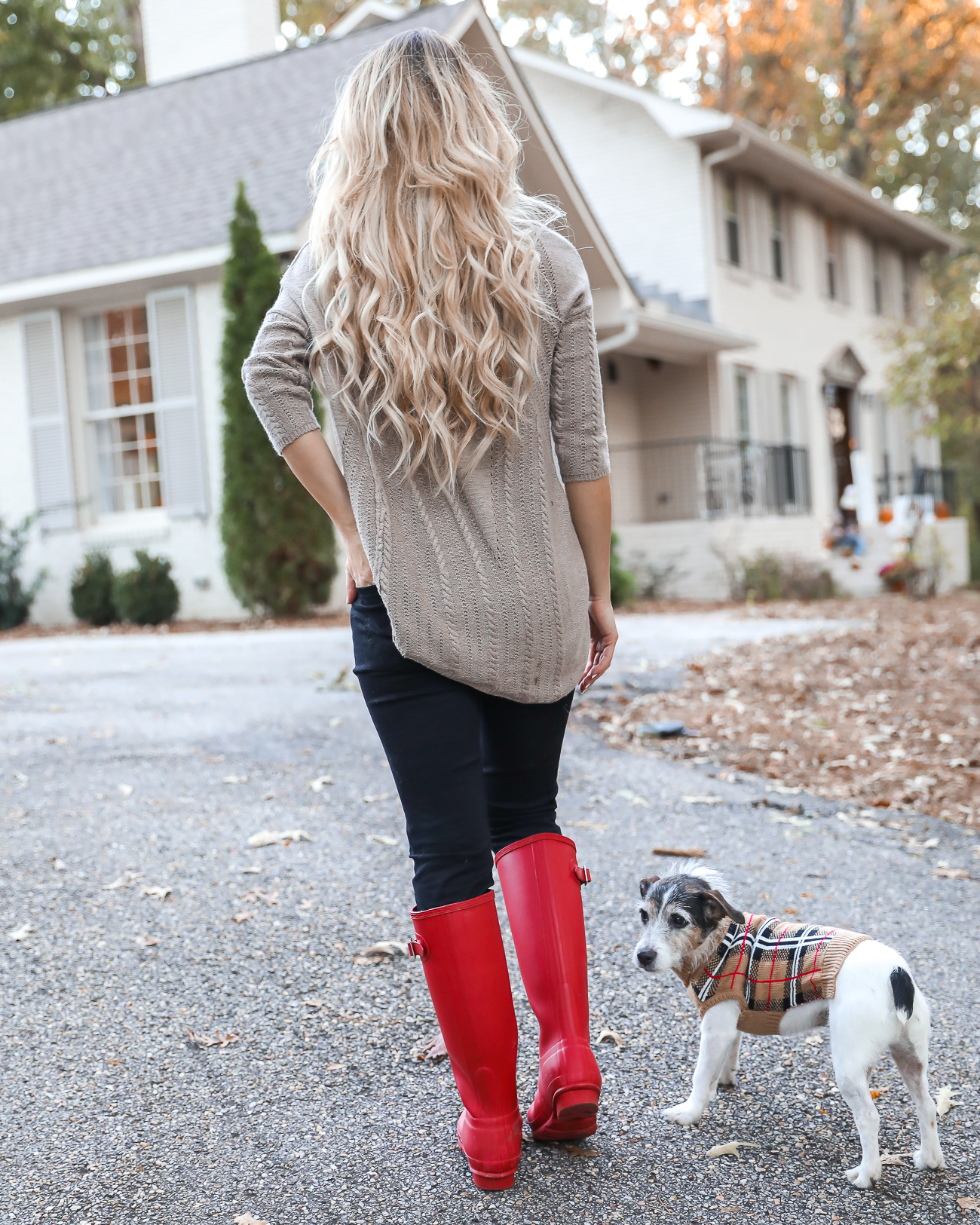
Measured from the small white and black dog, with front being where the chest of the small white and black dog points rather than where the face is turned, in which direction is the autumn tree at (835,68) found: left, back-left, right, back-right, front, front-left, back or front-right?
front-right

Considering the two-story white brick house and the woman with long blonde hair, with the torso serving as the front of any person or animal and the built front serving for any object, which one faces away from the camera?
the woman with long blonde hair

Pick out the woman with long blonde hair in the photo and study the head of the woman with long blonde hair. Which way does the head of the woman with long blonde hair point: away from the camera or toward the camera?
away from the camera

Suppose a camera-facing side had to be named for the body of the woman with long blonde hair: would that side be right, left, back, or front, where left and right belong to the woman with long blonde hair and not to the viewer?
back

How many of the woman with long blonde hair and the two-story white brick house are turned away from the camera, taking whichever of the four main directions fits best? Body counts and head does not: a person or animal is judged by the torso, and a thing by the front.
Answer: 1

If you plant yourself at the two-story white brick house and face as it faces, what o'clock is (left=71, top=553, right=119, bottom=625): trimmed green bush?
The trimmed green bush is roughly at 3 o'clock from the two-story white brick house.

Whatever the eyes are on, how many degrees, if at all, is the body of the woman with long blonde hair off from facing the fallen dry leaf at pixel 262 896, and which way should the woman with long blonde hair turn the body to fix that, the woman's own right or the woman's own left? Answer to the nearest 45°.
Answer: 0° — they already face it
